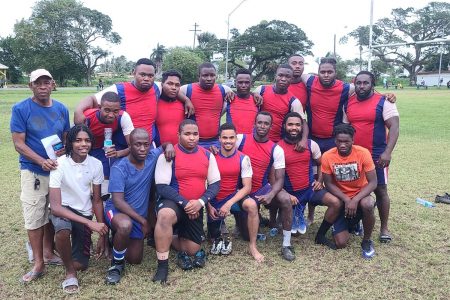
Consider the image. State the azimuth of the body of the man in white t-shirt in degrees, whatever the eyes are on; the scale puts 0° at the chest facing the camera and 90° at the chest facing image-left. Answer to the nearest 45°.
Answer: approximately 0°

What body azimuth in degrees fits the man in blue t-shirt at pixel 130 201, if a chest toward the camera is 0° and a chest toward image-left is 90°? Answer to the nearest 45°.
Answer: approximately 0°

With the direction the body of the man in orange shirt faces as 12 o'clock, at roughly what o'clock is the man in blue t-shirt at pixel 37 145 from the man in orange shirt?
The man in blue t-shirt is roughly at 2 o'clock from the man in orange shirt.
